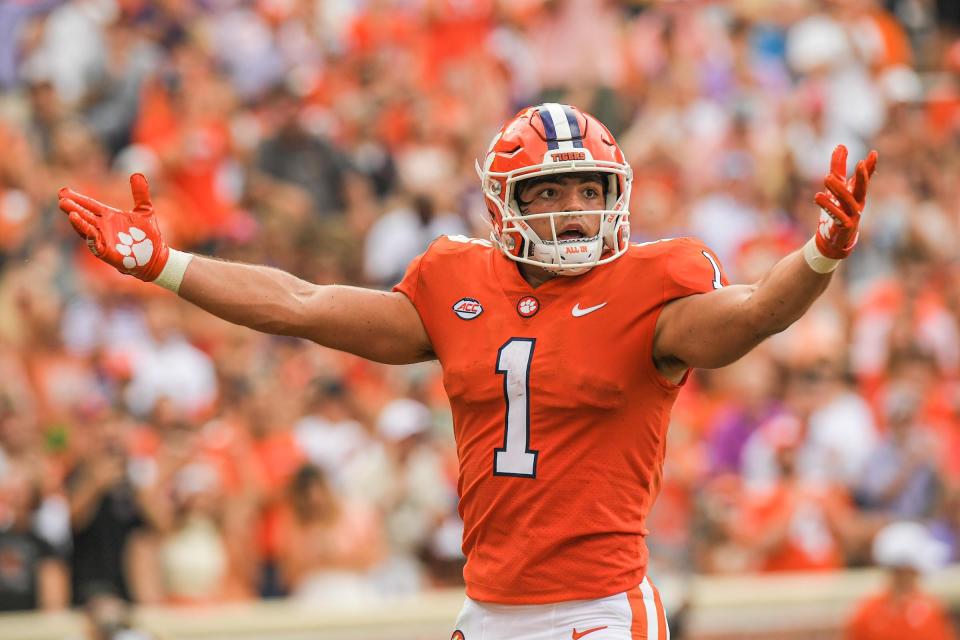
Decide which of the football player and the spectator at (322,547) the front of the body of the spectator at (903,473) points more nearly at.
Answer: the football player

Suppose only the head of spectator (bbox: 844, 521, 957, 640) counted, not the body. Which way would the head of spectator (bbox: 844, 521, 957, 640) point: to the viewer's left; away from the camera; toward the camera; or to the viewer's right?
toward the camera

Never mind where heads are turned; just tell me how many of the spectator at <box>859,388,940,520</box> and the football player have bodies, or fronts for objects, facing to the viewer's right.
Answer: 0

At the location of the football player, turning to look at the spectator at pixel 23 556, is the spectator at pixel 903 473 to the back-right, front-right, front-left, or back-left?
front-right

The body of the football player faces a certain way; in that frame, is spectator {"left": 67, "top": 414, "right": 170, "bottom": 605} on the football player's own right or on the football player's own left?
on the football player's own right

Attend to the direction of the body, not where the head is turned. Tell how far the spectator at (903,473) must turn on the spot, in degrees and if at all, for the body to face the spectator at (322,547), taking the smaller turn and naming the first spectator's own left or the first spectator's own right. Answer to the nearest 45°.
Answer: approximately 45° to the first spectator's own right

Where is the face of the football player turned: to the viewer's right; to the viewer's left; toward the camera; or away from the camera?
toward the camera

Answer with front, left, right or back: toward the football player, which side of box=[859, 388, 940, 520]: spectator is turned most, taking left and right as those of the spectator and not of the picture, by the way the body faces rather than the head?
front

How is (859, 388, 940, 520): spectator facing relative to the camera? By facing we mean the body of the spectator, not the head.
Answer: toward the camera

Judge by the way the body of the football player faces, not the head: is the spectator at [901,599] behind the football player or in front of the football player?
behind

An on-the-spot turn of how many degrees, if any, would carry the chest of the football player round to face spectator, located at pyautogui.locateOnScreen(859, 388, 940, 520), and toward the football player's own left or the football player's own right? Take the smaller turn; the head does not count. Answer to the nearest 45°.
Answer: approximately 180°

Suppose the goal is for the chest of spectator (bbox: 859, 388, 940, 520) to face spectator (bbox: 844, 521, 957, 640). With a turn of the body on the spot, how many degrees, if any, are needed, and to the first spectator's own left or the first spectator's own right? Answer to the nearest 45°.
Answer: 0° — they already face them
